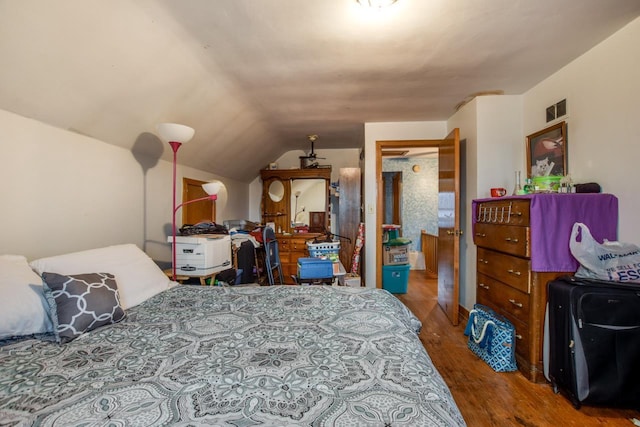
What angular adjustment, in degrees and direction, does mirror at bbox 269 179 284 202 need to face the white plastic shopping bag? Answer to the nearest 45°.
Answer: approximately 45° to its left

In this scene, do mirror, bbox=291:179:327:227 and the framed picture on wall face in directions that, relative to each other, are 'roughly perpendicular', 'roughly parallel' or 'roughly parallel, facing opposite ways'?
roughly perpendicular

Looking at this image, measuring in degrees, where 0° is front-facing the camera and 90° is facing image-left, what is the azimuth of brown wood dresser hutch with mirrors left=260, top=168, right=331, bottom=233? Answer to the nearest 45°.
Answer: approximately 0°

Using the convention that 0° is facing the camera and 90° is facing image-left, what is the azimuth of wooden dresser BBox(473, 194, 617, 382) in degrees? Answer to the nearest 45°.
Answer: approximately 45°

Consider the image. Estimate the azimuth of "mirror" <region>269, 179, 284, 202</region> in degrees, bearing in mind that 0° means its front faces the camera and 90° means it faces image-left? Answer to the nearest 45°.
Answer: approximately 0°

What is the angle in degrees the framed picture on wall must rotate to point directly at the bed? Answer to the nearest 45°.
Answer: approximately 45° to its left

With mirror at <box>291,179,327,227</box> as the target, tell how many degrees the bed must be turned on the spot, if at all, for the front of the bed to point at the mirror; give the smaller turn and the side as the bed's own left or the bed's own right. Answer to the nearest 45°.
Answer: approximately 90° to the bed's own left

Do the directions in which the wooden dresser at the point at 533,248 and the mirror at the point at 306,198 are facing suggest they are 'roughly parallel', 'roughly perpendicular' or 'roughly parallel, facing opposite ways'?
roughly perpendicular
